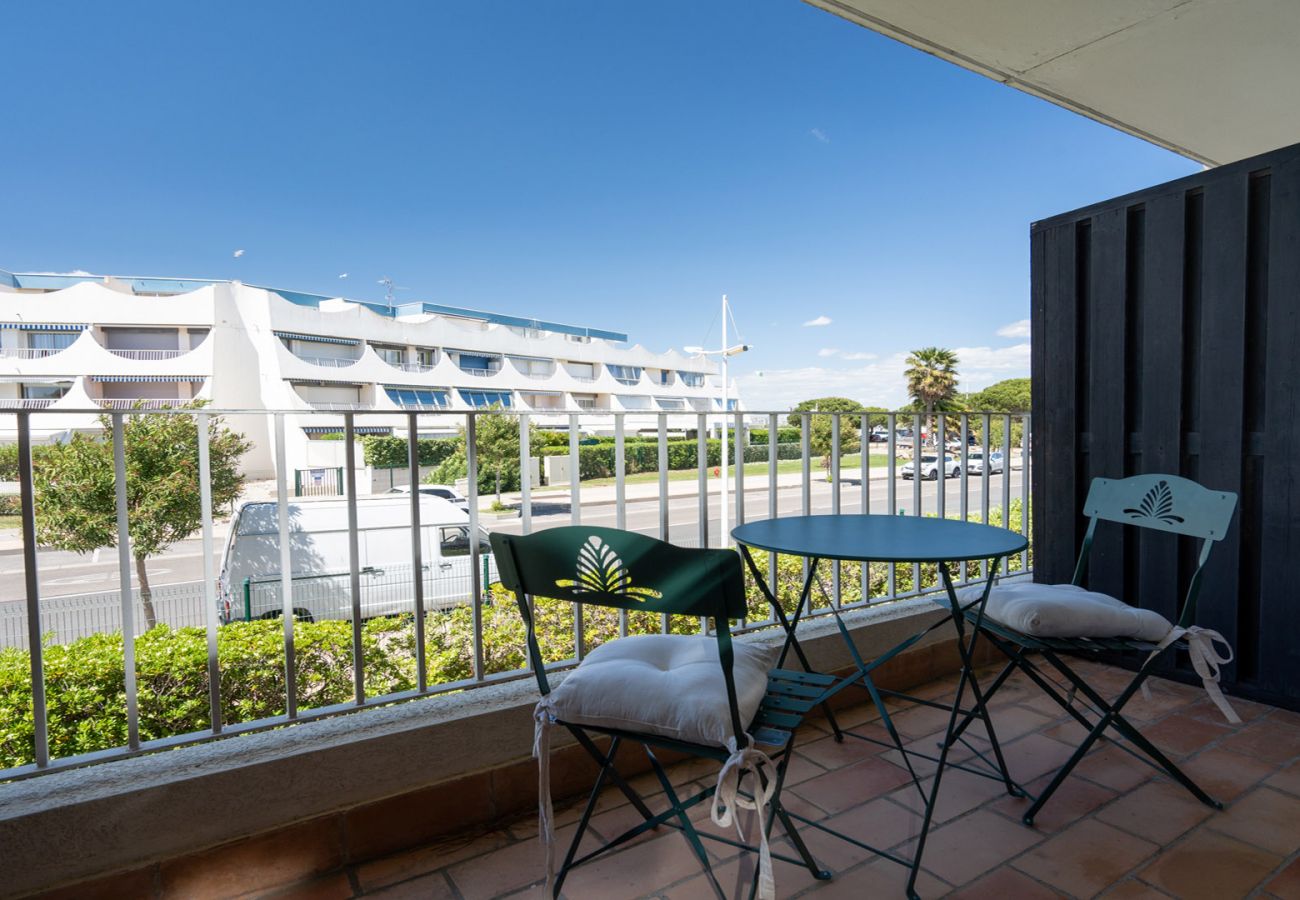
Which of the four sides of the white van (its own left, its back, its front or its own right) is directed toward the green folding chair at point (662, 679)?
right

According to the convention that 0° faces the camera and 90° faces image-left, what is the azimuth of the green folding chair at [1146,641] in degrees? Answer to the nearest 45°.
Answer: approximately 45°

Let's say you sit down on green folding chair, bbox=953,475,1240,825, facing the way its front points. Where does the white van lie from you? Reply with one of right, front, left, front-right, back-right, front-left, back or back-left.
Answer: front-right

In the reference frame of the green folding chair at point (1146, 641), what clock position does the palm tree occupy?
The palm tree is roughly at 4 o'clock from the green folding chair.

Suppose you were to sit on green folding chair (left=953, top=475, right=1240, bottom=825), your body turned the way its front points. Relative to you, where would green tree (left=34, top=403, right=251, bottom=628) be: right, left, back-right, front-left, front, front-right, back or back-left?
front-right

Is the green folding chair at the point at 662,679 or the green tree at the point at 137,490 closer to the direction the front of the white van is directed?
the green folding chair

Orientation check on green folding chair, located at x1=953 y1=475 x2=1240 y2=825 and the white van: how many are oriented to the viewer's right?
1

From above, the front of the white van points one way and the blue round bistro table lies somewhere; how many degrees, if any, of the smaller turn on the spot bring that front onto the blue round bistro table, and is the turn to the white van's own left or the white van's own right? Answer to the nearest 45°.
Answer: approximately 45° to the white van's own right

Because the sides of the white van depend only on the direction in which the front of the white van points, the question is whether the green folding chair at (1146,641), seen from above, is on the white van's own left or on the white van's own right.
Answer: on the white van's own right

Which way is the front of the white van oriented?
to the viewer's right
